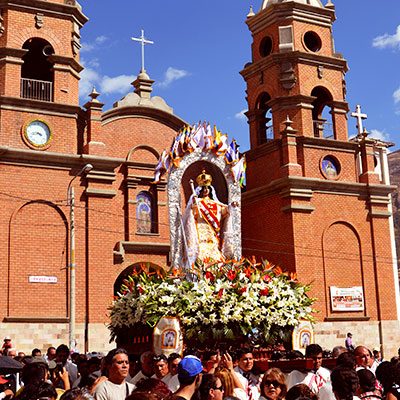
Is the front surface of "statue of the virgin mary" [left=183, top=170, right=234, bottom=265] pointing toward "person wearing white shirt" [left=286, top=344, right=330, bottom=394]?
yes

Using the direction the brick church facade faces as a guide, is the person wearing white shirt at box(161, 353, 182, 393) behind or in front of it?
in front

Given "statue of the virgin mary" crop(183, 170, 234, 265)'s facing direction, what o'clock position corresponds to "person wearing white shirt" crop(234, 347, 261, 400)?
The person wearing white shirt is roughly at 12 o'clock from the statue of the virgin mary.

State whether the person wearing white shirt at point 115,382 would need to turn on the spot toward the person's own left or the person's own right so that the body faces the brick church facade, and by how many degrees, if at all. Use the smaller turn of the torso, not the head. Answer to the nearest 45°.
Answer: approximately 135° to the person's own left

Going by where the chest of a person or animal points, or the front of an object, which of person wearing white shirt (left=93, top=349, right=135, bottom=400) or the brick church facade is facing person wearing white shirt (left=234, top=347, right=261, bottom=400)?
the brick church facade

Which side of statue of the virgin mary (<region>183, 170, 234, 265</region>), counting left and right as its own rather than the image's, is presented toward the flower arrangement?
front

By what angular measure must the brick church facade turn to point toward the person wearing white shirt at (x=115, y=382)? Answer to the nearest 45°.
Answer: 0° — it already faces them

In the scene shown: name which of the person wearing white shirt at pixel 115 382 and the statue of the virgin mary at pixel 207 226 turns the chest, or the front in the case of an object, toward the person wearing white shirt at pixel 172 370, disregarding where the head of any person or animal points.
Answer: the statue of the virgin mary

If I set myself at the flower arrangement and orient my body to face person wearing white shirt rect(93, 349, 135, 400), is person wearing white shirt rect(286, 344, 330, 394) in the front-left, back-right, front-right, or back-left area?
front-left

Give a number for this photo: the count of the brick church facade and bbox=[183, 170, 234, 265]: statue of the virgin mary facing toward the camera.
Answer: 2

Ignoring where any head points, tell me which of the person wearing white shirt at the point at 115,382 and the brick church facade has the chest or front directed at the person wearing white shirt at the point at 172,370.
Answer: the brick church facade

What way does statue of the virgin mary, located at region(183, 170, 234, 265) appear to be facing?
toward the camera

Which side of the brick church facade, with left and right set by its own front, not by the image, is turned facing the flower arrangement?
front

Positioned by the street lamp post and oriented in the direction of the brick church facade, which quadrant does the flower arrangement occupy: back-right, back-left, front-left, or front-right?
back-right
